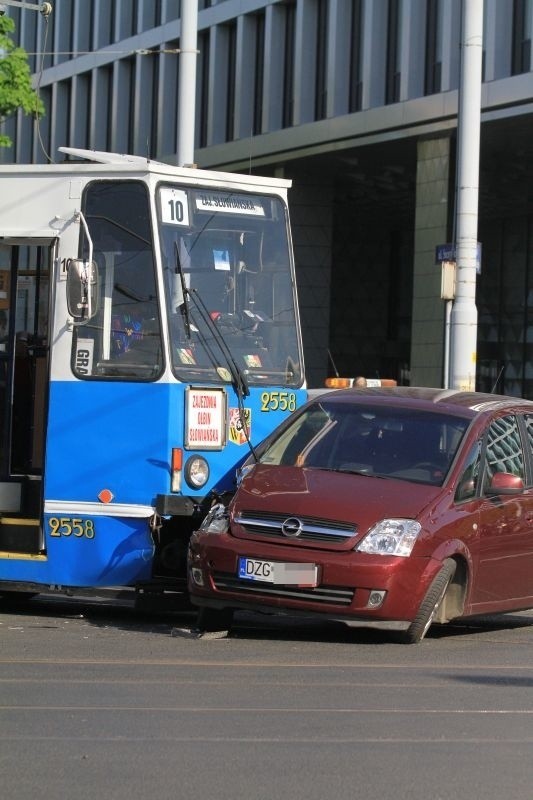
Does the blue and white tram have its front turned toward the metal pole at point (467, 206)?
no

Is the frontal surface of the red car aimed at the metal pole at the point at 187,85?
no

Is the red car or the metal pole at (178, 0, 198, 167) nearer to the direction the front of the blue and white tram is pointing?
the red car

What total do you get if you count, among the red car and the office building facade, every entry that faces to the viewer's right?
0

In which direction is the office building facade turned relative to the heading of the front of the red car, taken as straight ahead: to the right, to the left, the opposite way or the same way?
the same way

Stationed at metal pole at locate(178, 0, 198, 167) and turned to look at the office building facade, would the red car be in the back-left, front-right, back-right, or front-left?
back-right

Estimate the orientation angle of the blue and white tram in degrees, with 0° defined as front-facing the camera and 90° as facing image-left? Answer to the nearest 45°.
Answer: approximately 315°

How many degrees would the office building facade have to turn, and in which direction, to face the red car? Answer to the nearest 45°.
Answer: approximately 45° to its left

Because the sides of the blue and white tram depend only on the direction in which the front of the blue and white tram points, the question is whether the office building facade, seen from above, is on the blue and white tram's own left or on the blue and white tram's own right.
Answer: on the blue and white tram's own left

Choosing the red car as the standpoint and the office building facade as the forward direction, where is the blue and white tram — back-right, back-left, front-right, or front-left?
front-left

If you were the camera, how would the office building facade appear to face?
facing the viewer and to the left of the viewer

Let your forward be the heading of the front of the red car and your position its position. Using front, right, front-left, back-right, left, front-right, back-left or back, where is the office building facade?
back-right

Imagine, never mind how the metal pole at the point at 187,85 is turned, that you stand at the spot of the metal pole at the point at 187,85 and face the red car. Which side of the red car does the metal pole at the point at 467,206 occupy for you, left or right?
left

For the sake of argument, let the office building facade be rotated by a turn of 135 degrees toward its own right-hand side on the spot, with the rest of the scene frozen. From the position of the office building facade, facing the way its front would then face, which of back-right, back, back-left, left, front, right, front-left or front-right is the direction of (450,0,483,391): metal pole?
back
